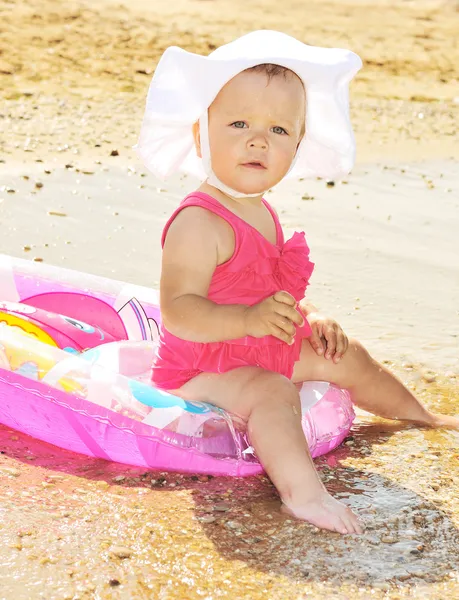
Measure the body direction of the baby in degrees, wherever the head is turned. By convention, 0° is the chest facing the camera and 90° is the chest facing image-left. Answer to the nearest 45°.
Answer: approximately 315°
